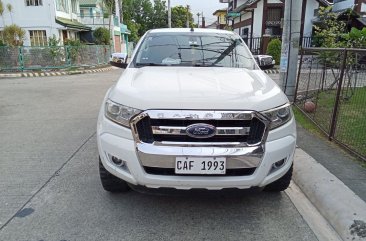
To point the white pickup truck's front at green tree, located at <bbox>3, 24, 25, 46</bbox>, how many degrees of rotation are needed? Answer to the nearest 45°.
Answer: approximately 135° to its right

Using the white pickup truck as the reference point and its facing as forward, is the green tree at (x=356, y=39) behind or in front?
behind

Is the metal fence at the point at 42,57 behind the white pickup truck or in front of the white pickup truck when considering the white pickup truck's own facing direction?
behind

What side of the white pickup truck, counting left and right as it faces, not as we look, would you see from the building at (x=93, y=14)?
back

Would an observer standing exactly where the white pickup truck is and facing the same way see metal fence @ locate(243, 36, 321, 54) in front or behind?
behind

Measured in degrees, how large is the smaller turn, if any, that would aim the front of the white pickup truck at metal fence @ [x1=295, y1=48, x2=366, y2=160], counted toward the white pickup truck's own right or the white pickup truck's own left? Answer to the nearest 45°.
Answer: approximately 135° to the white pickup truck's own left

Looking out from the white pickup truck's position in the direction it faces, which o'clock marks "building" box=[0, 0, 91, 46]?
The building is roughly at 5 o'clock from the white pickup truck.

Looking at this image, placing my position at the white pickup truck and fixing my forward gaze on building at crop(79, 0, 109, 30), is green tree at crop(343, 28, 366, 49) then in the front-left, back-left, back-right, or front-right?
front-right

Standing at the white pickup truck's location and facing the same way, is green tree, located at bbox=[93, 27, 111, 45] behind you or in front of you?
behind

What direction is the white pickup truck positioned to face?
toward the camera
